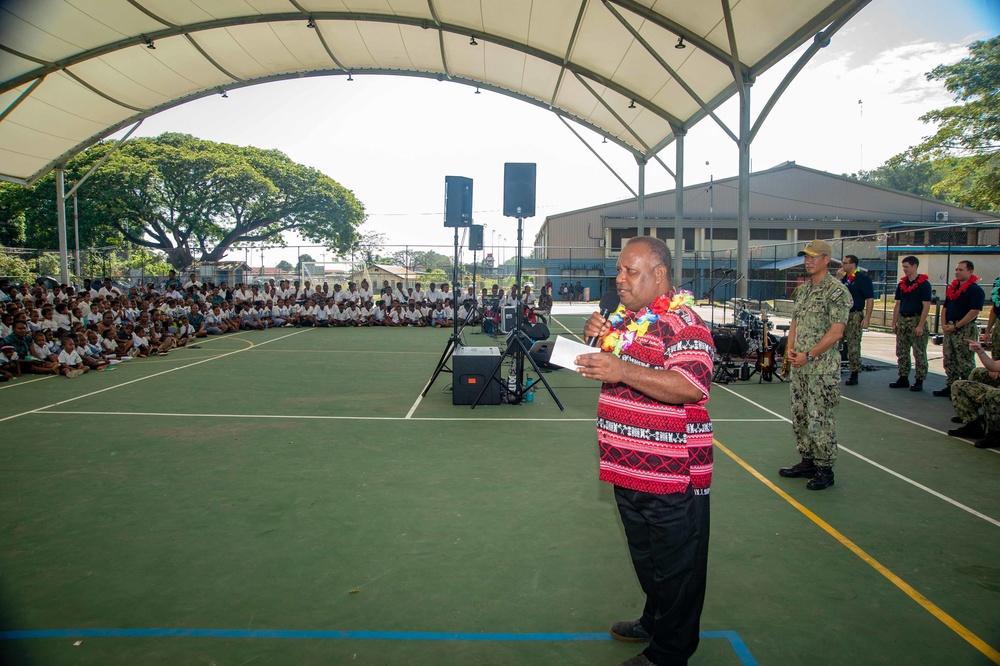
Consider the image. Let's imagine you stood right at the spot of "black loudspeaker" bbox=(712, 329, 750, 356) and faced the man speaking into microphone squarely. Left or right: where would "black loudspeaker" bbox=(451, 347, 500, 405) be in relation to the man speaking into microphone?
right

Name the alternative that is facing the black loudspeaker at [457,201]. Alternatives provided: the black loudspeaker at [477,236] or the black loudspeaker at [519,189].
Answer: the black loudspeaker at [477,236]

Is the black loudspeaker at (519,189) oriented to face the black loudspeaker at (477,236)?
no

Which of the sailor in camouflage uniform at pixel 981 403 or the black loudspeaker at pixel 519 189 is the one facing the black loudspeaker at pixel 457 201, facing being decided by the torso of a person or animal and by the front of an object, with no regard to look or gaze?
the sailor in camouflage uniform

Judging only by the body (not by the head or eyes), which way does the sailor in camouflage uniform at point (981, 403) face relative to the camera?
to the viewer's left

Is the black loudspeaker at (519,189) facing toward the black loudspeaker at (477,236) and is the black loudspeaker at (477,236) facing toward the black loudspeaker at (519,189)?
no

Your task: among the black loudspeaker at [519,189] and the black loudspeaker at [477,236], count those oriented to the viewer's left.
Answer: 0

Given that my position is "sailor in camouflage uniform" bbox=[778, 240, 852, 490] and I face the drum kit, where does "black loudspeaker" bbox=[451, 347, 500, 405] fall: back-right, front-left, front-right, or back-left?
front-left

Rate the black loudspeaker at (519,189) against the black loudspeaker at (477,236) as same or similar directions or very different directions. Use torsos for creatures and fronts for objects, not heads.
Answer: same or similar directions
